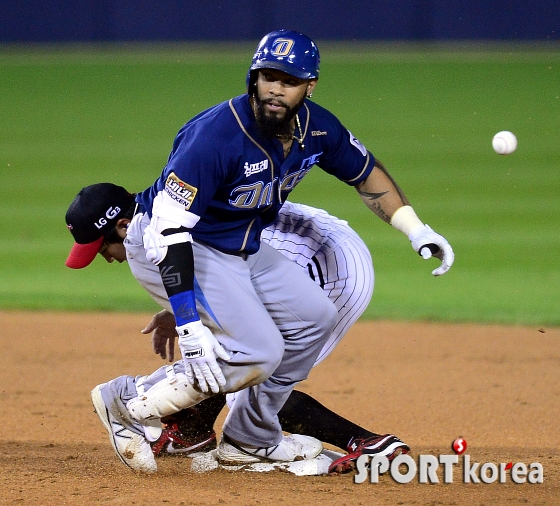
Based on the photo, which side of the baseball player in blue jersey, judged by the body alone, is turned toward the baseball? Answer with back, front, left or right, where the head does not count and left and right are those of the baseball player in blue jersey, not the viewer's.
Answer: left
